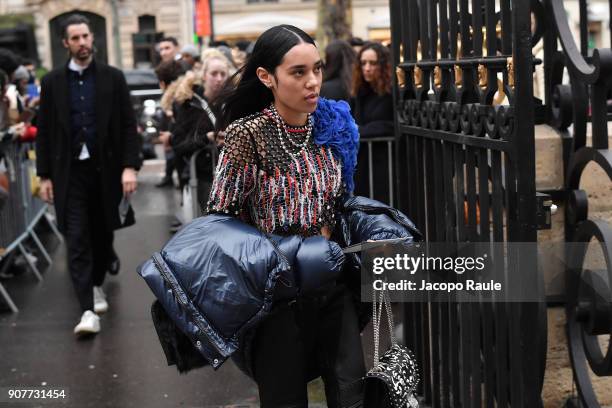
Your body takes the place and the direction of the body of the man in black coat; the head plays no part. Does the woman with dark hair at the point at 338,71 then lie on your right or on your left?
on your left

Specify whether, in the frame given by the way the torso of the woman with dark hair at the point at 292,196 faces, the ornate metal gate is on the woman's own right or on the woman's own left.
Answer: on the woman's own left

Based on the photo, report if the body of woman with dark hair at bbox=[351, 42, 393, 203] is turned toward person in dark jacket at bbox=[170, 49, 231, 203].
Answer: no

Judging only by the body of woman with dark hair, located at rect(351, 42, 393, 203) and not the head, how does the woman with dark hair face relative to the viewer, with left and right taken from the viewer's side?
facing the viewer and to the left of the viewer

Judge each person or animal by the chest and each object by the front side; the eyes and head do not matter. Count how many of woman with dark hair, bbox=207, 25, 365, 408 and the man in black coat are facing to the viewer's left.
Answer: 0

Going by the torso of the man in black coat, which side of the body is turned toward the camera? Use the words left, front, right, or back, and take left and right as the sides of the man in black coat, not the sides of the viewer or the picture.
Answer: front

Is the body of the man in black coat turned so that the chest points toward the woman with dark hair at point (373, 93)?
no

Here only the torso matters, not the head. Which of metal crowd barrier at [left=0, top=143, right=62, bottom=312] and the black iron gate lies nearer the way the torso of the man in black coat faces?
the black iron gate

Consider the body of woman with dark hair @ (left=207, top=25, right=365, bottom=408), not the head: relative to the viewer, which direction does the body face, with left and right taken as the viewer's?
facing the viewer and to the right of the viewer

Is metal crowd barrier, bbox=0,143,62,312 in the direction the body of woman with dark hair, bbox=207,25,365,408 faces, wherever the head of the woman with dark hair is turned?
no

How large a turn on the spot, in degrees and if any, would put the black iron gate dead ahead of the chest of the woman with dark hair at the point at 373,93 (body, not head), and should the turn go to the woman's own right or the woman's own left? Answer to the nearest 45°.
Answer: approximately 45° to the woman's own left

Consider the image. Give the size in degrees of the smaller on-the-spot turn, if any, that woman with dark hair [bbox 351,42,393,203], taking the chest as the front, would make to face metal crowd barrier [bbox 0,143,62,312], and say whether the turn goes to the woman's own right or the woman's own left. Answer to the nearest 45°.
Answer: approximately 90° to the woman's own right

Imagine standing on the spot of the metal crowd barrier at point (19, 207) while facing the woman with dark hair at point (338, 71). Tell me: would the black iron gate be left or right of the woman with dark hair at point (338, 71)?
right
